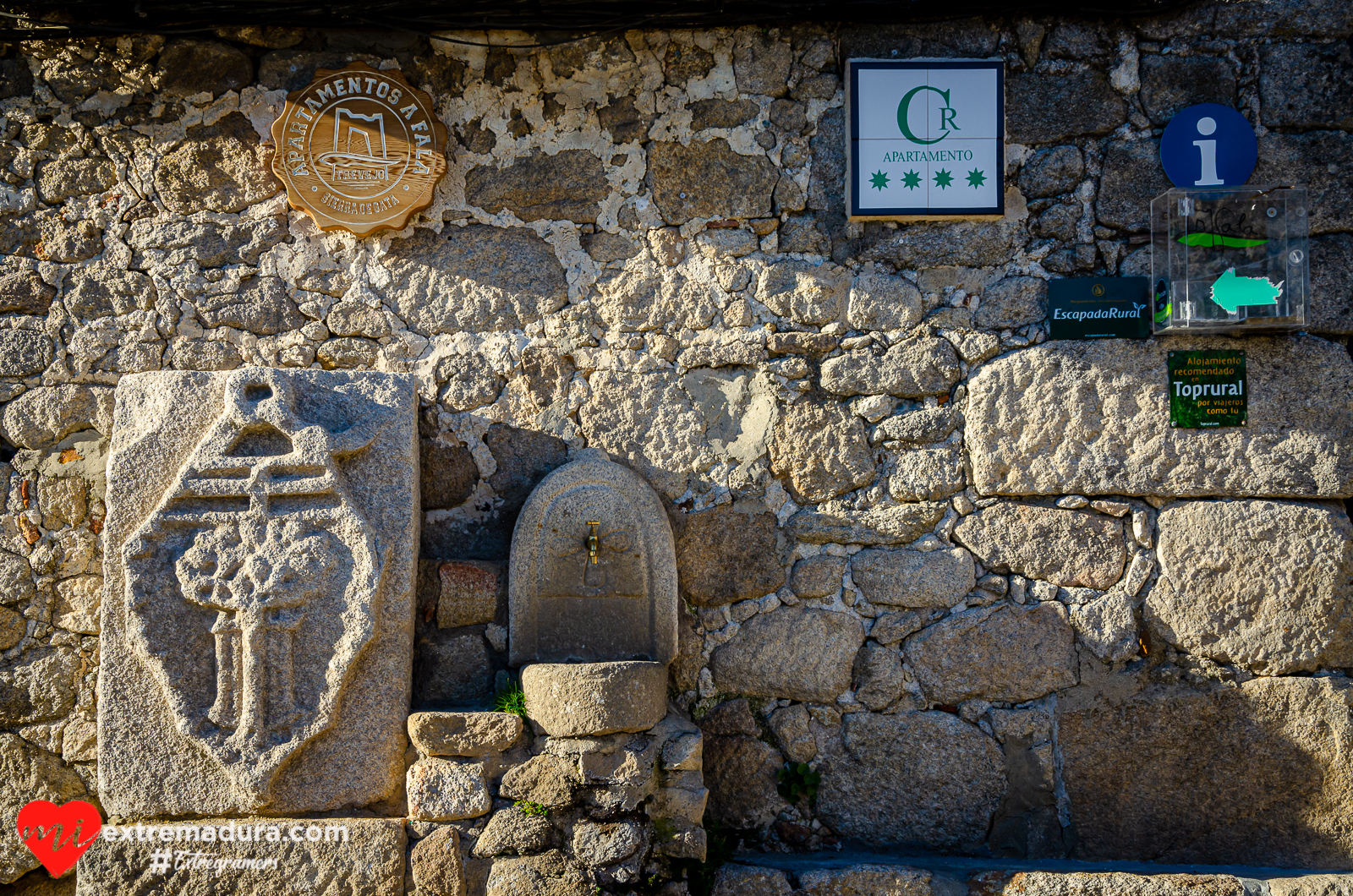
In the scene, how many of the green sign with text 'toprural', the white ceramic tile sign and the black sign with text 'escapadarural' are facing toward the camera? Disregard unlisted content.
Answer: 3

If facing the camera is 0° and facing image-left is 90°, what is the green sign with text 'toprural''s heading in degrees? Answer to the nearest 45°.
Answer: approximately 0°

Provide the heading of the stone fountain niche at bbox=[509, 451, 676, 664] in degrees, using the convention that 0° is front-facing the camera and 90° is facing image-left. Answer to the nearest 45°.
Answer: approximately 0°

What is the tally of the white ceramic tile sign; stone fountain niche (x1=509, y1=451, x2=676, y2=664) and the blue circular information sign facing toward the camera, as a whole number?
3
